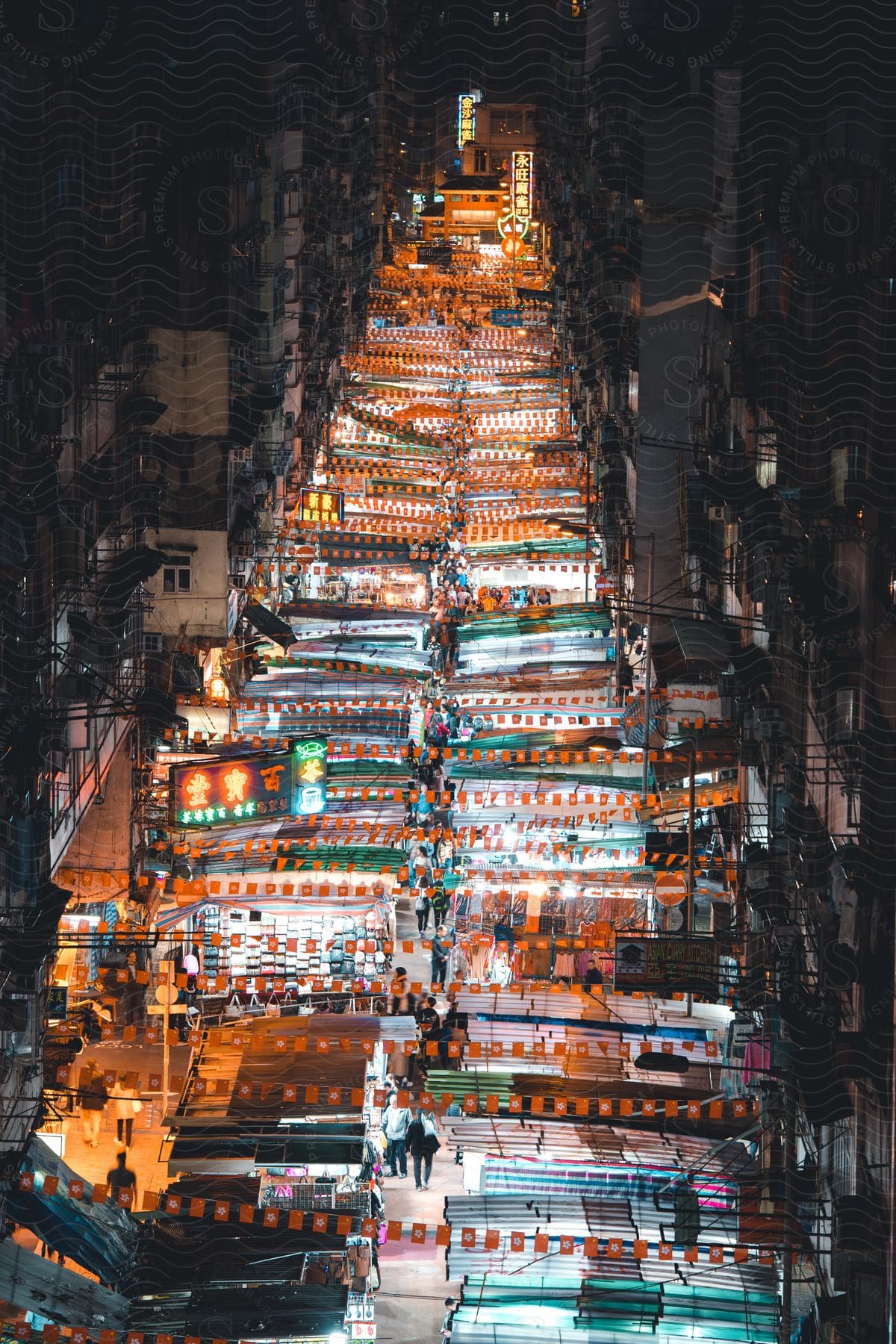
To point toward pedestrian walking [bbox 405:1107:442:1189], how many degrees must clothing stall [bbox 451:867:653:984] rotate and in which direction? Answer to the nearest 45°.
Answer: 0° — it already faces them
